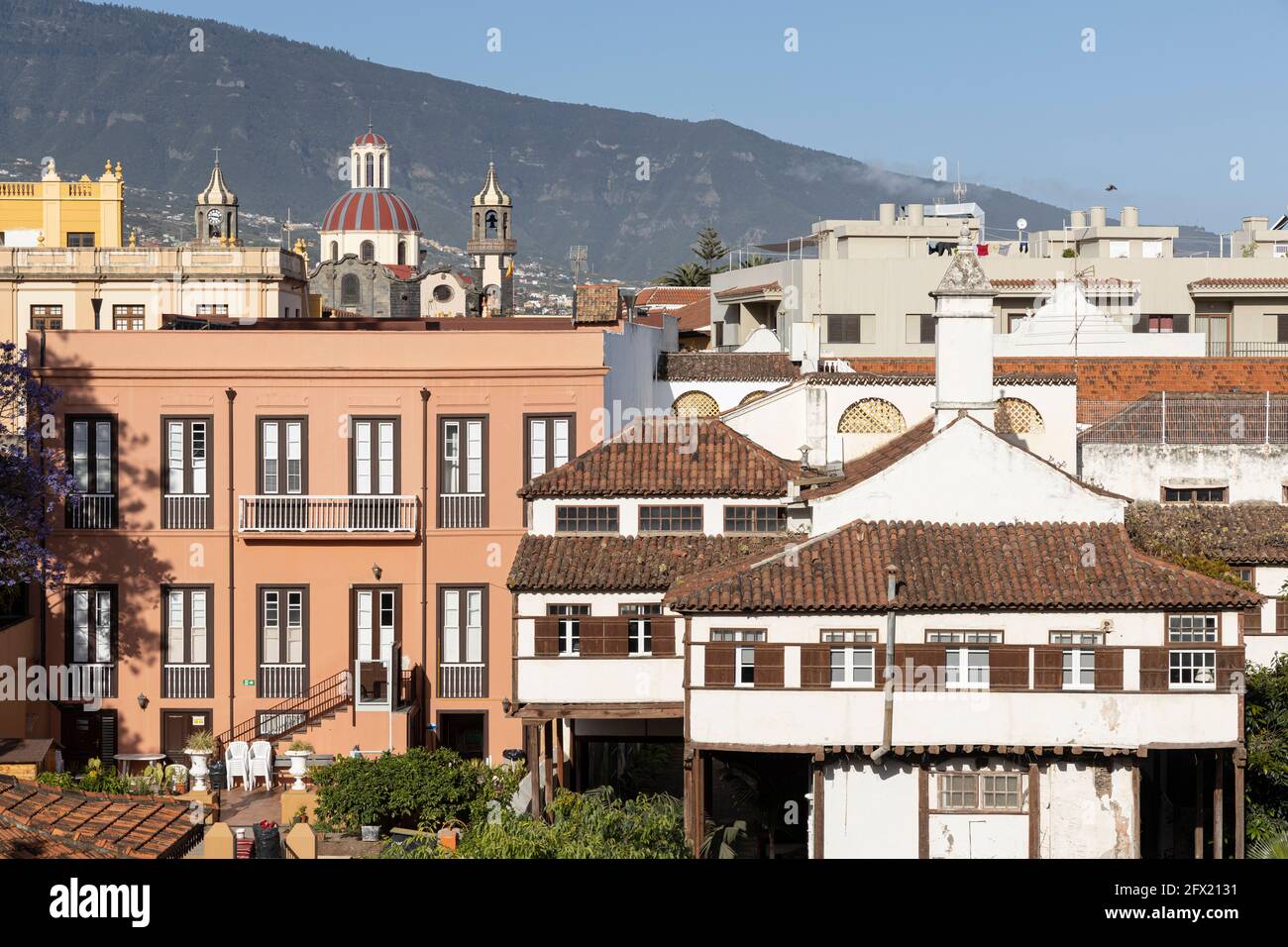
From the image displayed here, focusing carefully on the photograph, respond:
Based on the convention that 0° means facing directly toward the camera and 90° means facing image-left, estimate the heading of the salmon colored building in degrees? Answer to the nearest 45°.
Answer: approximately 0°

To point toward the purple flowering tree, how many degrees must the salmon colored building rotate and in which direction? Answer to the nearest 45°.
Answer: approximately 90° to its right

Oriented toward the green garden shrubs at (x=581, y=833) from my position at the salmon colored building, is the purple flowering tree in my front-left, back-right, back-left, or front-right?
back-right

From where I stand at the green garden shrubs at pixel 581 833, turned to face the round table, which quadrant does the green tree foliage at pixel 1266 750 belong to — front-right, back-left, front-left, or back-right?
back-right

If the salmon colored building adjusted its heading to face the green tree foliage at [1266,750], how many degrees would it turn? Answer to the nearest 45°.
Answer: approximately 45° to its left
